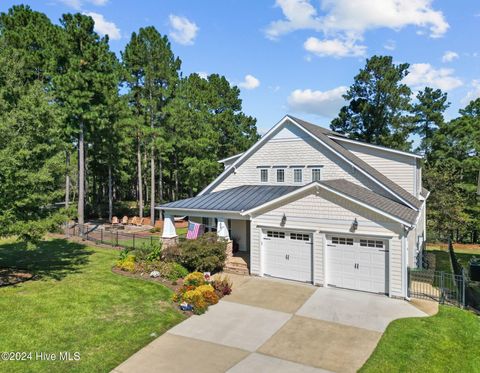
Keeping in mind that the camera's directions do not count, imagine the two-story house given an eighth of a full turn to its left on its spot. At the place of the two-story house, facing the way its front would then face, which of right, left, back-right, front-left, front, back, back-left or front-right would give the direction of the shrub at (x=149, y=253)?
right

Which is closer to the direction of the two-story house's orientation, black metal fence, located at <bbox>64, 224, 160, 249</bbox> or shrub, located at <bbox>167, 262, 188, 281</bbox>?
the shrub

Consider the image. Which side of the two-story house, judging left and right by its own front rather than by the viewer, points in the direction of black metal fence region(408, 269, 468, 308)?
left

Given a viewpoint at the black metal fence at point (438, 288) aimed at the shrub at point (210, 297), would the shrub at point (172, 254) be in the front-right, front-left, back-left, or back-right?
front-right

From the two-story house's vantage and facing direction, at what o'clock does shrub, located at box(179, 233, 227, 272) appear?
The shrub is roughly at 1 o'clock from the two-story house.

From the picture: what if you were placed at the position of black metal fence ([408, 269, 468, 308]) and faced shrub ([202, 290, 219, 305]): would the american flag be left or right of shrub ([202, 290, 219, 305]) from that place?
right

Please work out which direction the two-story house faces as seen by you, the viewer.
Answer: facing the viewer and to the left of the viewer

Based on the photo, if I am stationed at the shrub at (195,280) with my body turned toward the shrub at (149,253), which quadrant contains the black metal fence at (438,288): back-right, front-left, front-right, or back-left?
back-right

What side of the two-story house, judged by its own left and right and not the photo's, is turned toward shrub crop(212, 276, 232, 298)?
front

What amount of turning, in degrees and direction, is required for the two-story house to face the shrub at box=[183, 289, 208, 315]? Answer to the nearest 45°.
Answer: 0° — it already faces it

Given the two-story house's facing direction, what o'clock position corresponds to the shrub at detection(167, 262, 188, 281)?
The shrub is roughly at 1 o'clock from the two-story house.

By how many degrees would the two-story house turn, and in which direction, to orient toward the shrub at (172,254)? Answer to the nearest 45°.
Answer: approximately 45° to its right

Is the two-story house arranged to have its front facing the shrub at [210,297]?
yes
